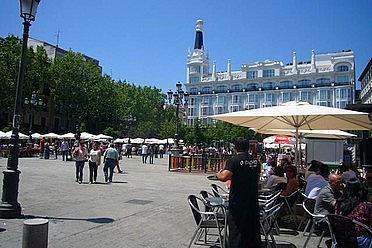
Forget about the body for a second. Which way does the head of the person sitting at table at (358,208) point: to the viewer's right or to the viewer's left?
to the viewer's left

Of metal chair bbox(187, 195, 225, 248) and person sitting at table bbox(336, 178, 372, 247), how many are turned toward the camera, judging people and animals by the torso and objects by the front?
0

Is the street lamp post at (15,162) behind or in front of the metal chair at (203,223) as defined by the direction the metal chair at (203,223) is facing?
behind

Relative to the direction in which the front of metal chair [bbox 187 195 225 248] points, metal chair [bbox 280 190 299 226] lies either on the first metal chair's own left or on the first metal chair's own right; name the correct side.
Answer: on the first metal chair's own left

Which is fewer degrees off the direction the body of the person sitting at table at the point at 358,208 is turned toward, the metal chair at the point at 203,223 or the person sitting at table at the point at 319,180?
the person sitting at table
